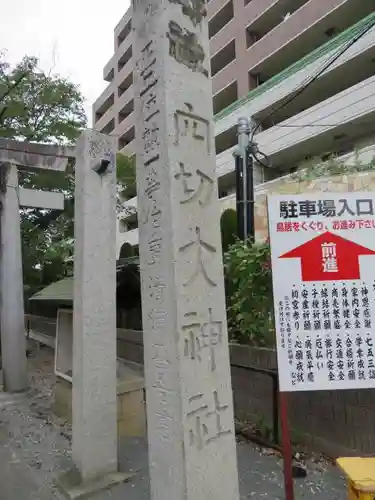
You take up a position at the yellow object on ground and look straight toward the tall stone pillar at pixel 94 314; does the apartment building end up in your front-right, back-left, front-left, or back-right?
front-right

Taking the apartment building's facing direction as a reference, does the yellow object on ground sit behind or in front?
in front

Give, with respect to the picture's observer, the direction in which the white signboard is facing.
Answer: facing the viewer

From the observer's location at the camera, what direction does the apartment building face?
facing the viewer and to the left of the viewer

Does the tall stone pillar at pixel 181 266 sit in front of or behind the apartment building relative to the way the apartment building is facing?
in front

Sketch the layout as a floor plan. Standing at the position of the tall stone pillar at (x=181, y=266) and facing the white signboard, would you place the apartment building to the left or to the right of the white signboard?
left

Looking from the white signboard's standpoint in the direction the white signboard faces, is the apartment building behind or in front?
behind

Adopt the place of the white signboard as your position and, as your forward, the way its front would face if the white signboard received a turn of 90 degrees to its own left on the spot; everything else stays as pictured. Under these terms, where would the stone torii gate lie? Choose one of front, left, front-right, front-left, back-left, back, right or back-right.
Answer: back-left

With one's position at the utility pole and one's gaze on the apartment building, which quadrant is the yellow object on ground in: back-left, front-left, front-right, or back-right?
back-right

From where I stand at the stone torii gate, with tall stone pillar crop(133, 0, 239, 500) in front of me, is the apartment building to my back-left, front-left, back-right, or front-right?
back-left

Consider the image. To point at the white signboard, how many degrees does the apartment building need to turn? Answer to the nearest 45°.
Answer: approximately 45° to its left

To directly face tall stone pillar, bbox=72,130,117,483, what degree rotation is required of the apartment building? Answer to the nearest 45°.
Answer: approximately 45° to its left

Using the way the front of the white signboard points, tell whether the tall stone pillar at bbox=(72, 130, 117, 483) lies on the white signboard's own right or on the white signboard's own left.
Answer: on the white signboard's own right

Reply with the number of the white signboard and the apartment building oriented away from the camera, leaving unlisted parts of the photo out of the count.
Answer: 0

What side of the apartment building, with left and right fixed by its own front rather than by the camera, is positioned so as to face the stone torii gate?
front

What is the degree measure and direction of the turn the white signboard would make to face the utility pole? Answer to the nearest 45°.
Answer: approximately 180°
